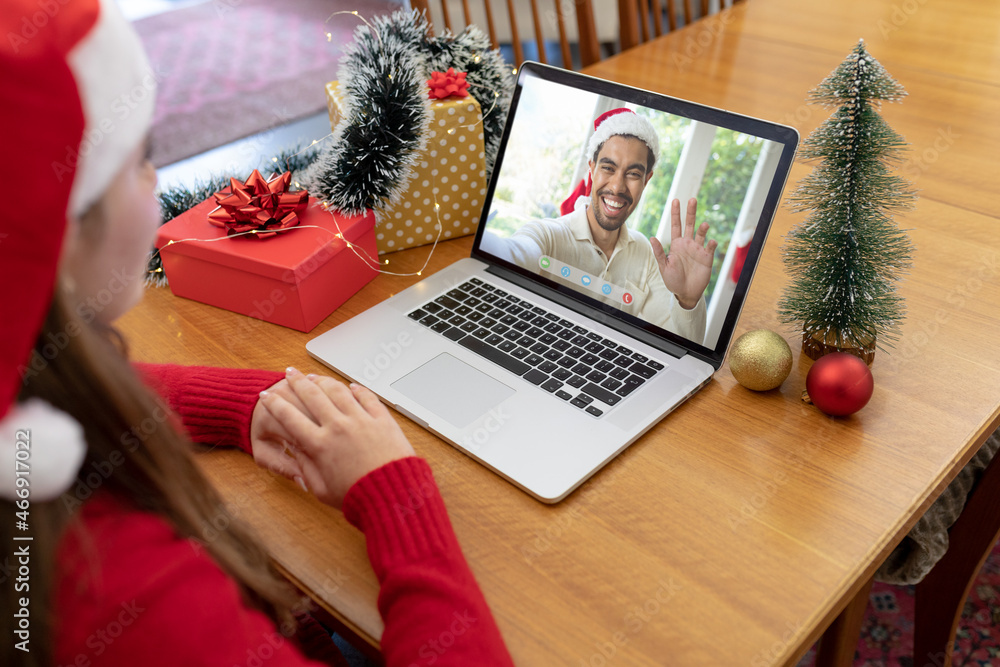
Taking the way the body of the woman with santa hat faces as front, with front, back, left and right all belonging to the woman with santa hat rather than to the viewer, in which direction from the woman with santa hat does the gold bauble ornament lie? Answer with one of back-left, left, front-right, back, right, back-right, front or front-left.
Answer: front-right

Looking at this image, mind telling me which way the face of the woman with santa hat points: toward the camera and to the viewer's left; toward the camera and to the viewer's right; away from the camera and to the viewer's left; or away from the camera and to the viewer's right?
away from the camera and to the viewer's right

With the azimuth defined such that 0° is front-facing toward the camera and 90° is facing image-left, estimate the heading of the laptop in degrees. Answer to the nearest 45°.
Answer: approximately 45°

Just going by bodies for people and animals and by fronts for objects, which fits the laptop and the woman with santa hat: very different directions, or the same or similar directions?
very different directions

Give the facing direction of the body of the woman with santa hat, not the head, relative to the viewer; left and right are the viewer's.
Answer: facing away from the viewer and to the right of the viewer
